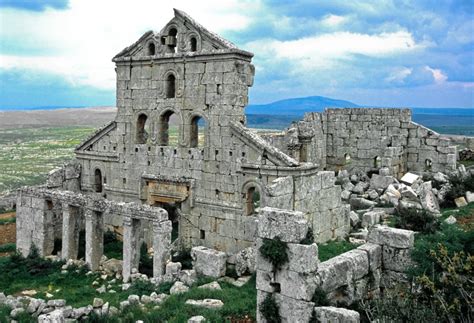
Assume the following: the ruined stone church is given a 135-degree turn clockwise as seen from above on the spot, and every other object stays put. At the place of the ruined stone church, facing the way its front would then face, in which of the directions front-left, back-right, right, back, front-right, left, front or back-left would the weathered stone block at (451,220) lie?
right

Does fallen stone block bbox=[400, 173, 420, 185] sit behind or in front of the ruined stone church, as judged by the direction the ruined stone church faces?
behind

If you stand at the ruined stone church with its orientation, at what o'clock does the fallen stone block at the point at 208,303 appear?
The fallen stone block is roughly at 10 o'clock from the ruined stone church.

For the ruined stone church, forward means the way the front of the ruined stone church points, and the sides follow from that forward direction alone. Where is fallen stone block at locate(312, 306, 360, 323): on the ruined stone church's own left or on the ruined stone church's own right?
on the ruined stone church's own left

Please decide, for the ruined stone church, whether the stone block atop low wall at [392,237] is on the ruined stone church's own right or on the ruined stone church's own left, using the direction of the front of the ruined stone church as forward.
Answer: on the ruined stone church's own left

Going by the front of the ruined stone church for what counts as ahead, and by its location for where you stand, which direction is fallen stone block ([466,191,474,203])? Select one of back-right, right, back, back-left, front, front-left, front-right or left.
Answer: back-left

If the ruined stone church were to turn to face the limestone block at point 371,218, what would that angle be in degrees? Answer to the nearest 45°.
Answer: approximately 135° to its left

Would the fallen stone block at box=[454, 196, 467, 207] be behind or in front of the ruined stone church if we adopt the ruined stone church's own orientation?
behind

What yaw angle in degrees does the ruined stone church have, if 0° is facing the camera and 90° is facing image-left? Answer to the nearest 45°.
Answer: approximately 45°

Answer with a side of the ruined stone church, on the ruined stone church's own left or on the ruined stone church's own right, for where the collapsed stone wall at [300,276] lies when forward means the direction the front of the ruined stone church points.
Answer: on the ruined stone church's own left

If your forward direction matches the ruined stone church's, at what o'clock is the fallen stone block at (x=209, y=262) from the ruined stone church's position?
The fallen stone block is roughly at 10 o'clock from the ruined stone church.

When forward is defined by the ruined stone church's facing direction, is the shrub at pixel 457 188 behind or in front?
behind
